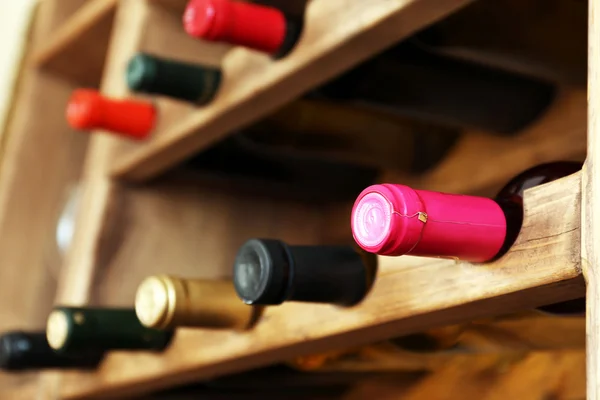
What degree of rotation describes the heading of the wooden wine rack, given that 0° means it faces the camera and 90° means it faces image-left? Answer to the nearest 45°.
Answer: approximately 45°
